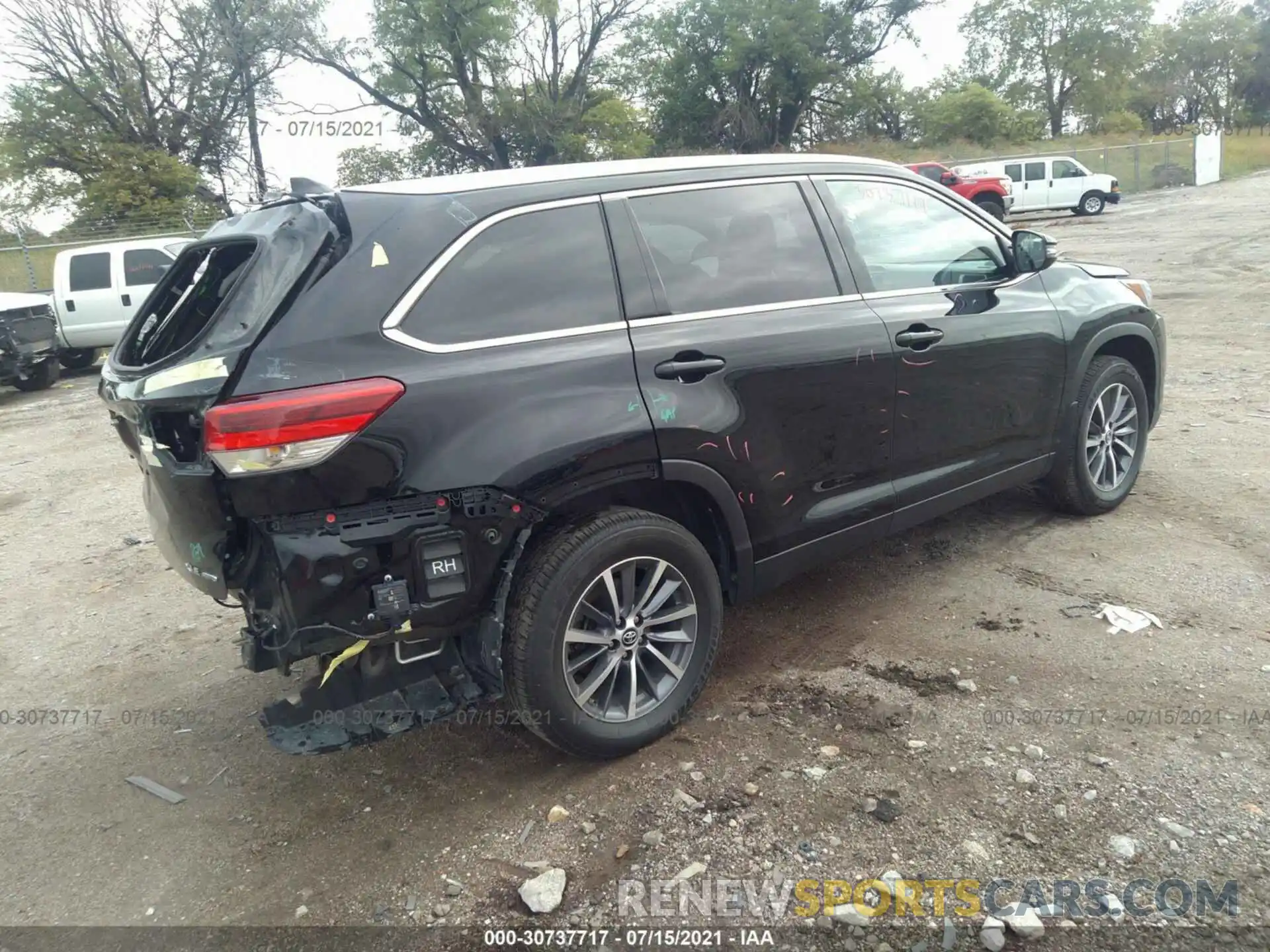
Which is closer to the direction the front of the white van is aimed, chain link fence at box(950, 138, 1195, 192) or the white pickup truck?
the chain link fence

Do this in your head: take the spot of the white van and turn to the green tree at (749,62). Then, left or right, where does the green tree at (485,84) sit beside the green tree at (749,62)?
left

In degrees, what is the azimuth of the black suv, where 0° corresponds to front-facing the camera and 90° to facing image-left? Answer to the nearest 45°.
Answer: approximately 225°

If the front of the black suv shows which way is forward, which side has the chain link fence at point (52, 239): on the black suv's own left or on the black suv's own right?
on the black suv's own left

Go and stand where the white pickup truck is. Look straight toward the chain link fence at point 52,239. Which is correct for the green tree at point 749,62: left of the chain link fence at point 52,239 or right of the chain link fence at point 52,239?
right

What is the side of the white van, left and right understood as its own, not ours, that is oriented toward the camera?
right

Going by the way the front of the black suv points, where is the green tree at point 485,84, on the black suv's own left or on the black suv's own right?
on the black suv's own left

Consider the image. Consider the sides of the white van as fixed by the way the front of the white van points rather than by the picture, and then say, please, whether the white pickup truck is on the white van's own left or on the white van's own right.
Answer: on the white van's own right

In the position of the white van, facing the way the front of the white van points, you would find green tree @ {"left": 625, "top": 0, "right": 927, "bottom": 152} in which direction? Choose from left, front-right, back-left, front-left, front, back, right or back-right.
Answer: back-left

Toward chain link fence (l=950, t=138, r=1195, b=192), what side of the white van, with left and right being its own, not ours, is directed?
left

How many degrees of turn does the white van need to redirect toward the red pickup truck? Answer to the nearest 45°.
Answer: approximately 135° to its right
